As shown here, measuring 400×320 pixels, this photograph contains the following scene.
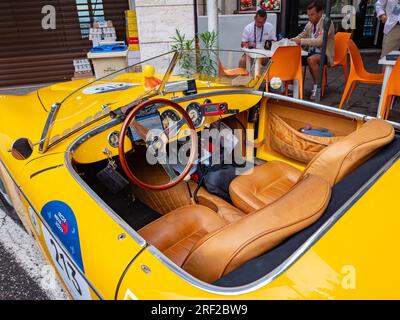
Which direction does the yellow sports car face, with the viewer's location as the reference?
facing away from the viewer and to the left of the viewer

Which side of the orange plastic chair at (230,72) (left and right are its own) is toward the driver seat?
right

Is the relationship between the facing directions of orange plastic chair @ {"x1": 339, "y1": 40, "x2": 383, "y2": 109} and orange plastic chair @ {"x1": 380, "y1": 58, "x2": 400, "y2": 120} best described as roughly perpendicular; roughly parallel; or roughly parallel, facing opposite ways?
roughly perpendicular

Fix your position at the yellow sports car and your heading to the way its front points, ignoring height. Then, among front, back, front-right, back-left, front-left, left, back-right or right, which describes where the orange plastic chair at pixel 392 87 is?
right

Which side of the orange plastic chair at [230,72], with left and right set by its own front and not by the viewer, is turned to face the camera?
right
